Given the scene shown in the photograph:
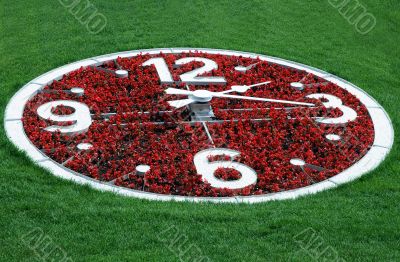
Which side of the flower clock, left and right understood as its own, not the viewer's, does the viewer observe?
front
